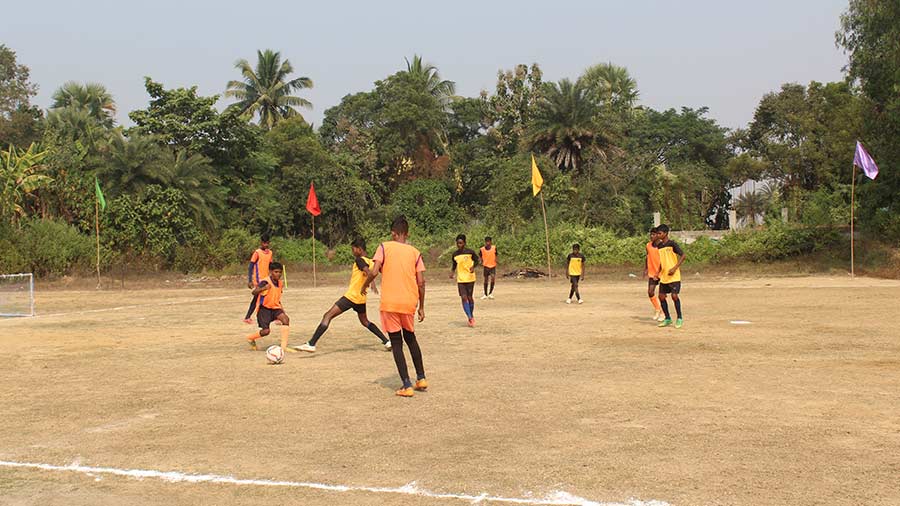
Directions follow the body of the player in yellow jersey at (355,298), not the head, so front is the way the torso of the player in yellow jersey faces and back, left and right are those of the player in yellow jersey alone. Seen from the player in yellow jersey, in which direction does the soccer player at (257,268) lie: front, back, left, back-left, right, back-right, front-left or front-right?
front-right

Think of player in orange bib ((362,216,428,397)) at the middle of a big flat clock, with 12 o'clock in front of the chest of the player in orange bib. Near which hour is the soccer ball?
The soccer ball is roughly at 11 o'clock from the player in orange bib.

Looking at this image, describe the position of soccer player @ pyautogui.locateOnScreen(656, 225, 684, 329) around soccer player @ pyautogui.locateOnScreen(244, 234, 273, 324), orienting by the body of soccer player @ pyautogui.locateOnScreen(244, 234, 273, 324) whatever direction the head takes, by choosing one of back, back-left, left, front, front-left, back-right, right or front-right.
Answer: front-left

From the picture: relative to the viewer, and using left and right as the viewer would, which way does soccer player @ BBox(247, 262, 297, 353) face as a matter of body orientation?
facing the viewer and to the right of the viewer

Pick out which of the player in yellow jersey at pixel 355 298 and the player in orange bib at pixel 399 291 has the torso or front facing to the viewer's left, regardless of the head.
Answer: the player in yellow jersey

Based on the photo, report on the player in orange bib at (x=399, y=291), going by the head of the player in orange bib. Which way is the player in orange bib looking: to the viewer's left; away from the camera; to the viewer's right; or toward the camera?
away from the camera

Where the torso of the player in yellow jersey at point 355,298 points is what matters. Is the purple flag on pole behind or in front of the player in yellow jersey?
behind

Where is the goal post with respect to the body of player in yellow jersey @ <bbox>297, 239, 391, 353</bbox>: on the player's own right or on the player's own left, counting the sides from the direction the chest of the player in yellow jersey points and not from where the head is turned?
on the player's own right

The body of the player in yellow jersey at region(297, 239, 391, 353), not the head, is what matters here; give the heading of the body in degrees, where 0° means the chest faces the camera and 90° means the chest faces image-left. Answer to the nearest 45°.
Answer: approximately 90°

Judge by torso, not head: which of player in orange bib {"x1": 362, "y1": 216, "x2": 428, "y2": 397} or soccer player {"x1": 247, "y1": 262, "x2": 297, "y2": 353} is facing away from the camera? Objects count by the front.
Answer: the player in orange bib

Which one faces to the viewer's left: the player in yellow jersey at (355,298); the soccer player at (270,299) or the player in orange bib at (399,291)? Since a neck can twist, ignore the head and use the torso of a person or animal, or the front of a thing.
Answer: the player in yellow jersey

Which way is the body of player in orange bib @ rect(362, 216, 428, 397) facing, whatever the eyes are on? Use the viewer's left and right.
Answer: facing away from the viewer

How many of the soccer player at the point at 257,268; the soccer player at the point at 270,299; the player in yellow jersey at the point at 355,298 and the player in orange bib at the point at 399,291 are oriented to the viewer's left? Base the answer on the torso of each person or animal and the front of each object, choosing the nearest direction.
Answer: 1
